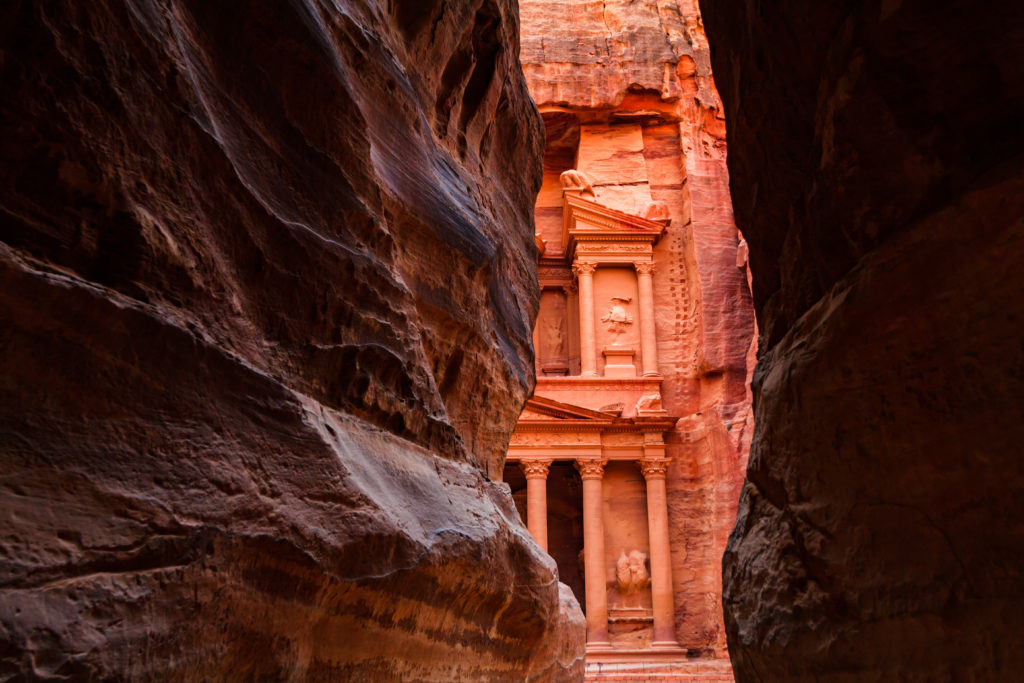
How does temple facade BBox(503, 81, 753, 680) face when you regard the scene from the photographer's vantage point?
facing the viewer
